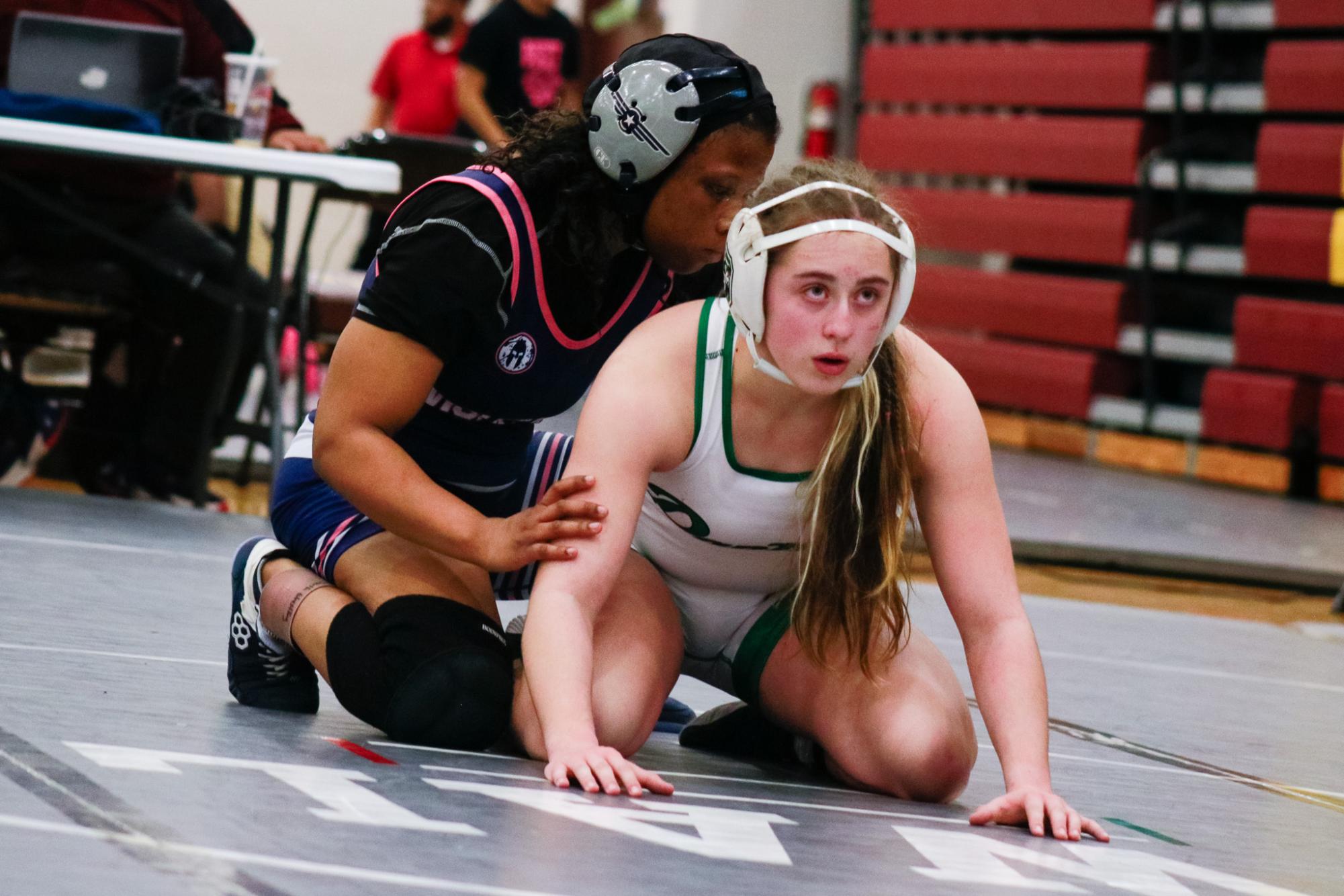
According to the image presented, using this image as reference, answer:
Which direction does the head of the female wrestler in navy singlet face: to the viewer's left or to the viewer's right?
to the viewer's right

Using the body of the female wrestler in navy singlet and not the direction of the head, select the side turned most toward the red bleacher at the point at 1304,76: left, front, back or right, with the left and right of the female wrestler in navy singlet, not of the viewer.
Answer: left

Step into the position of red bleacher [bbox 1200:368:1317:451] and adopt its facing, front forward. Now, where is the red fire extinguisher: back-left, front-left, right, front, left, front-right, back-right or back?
right

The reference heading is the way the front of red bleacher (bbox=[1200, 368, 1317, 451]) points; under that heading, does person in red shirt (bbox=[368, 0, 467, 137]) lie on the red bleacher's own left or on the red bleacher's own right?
on the red bleacher's own right

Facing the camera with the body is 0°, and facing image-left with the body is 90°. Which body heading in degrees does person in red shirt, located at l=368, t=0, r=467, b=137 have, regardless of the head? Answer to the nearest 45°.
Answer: approximately 315°

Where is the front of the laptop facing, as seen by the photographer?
facing away from the viewer

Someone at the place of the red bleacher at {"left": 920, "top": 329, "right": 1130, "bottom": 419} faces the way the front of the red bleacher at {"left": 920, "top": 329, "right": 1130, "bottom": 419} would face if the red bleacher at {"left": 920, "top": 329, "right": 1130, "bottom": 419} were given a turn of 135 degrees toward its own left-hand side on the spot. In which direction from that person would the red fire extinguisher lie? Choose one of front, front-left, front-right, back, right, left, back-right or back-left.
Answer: back-left

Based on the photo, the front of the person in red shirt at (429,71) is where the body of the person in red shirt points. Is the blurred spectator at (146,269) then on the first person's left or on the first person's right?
on the first person's right

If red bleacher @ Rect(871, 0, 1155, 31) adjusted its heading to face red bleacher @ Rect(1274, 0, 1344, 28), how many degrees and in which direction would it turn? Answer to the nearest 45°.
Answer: approximately 45° to its left

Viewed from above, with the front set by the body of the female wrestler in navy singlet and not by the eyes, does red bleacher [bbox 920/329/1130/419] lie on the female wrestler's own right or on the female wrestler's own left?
on the female wrestler's own left

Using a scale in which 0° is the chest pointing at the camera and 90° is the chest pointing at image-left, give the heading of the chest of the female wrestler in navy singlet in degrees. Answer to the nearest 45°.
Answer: approximately 315°
